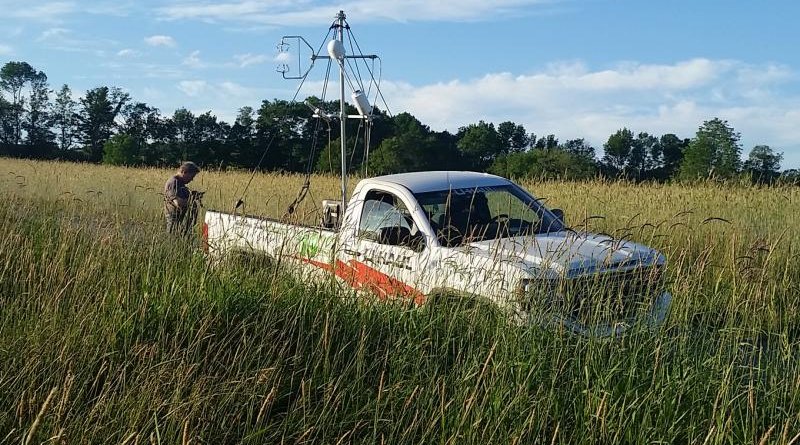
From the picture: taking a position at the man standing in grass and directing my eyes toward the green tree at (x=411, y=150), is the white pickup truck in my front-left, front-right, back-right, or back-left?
back-right

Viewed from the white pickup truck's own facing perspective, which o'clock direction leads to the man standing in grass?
The man standing in grass is roughly at 6 o'clock from the white pickup truck.

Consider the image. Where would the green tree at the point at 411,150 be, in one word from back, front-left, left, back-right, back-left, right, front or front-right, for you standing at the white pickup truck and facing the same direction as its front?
back-left

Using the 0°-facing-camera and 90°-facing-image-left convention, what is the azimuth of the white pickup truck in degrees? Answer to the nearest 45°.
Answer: approximately 315°

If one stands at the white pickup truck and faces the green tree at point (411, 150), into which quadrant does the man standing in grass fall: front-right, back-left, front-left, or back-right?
front-left
